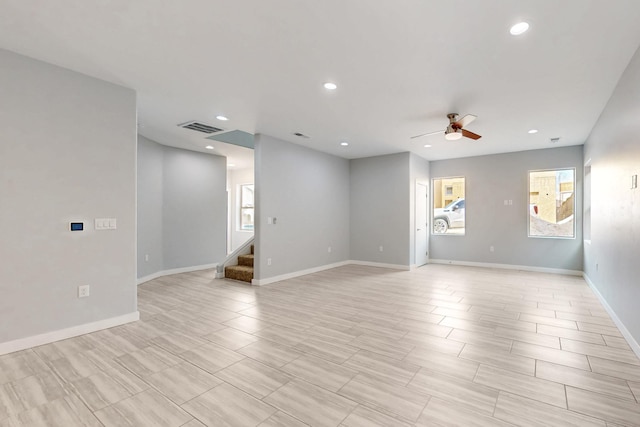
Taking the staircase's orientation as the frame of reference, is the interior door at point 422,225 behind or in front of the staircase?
behind

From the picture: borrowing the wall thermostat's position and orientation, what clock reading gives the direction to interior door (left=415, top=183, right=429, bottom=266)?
The interior door is roughly at 9 o'clock from the wall thermostat.

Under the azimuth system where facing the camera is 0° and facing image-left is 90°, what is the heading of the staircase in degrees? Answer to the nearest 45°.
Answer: approximately 45°

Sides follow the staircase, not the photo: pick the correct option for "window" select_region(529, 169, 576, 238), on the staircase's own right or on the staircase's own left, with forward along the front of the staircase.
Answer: on the staircase's own left

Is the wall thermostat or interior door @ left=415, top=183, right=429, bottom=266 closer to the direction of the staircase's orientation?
the wall thermostat

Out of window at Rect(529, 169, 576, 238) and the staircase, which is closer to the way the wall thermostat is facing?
the window

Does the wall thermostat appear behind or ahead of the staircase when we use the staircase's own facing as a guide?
ahead

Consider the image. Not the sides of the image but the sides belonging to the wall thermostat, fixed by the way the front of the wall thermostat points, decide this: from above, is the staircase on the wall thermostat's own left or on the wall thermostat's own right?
on the wall thermostat's own left

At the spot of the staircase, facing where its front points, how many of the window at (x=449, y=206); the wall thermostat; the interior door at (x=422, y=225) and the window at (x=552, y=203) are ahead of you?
1

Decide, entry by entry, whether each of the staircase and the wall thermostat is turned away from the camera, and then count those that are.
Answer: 0

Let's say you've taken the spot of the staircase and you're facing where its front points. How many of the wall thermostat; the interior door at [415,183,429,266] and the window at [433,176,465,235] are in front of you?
1

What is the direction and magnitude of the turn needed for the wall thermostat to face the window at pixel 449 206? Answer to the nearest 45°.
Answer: approximately 90° to its left

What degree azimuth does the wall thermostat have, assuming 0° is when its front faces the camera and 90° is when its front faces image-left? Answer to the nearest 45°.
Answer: approximately 0°

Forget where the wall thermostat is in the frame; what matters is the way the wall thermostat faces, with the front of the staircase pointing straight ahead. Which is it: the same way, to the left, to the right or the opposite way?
to the left
